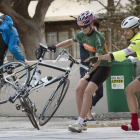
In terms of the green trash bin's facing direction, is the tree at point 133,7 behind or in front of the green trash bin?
behind

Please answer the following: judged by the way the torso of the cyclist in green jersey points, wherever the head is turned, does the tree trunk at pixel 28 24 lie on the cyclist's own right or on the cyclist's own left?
on the cyclist's own right

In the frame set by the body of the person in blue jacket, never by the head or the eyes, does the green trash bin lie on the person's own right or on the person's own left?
on the person's own left

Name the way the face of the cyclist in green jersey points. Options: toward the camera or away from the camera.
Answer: toward the camera

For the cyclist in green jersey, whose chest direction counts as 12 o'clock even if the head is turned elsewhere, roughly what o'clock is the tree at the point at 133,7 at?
The tree is roughly at 5 o'clock from the cyclist in green jersey.

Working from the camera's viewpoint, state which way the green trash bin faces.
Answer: facing the viewer

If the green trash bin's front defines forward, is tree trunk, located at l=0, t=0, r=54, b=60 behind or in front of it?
behind

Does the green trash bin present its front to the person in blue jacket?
no

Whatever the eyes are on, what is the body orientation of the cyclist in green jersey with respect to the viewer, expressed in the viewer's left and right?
facing the viewer and to the left of the viewer

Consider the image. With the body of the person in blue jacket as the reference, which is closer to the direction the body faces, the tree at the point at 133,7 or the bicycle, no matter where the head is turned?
the bicycle

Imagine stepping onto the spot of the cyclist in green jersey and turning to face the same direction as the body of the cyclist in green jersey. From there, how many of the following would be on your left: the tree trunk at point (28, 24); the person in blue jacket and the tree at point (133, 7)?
0

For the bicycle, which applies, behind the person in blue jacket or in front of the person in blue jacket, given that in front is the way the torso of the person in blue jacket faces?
in front
